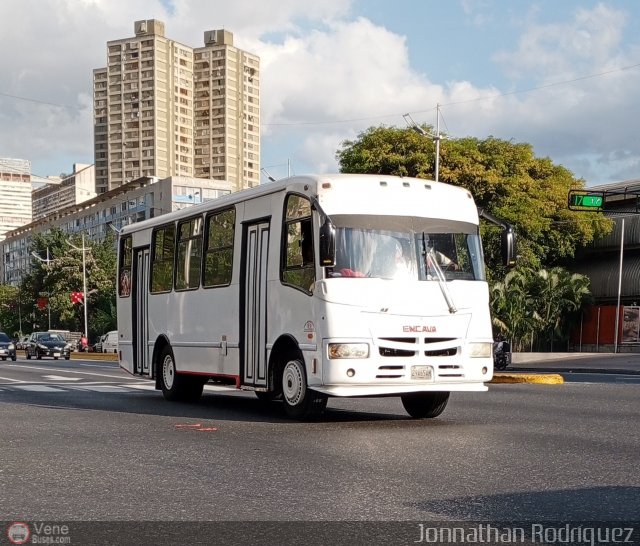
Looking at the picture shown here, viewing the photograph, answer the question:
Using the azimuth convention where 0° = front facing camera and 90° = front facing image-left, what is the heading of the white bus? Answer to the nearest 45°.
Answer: approximately 315°
